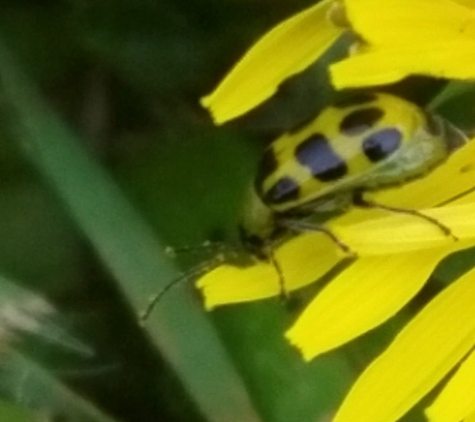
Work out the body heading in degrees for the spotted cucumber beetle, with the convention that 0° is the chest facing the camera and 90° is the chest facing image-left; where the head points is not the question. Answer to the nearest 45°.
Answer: approximately 90°
